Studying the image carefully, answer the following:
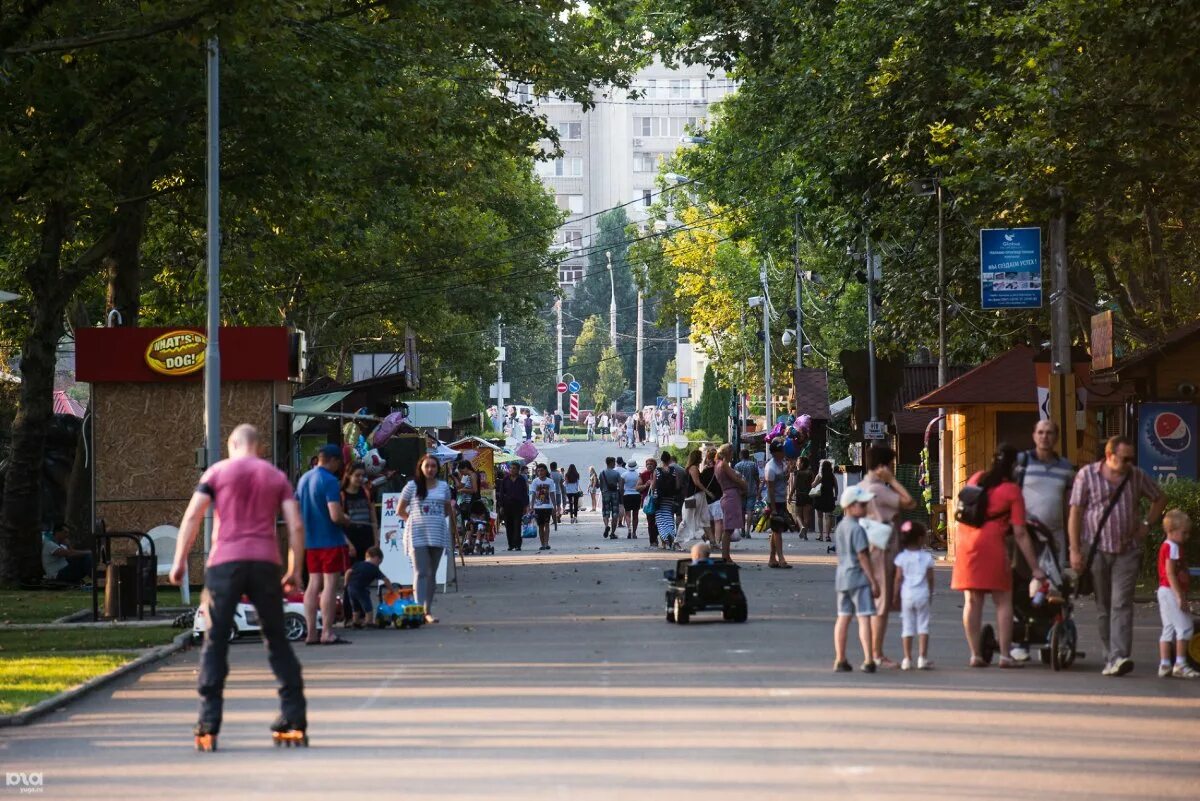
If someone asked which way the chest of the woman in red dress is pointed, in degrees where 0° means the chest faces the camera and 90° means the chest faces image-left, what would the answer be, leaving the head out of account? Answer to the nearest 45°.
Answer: approximately 225°

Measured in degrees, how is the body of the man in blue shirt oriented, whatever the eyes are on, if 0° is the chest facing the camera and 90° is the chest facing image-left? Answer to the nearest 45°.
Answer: approximately 225°

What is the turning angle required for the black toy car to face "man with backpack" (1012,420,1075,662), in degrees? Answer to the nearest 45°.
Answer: approximately 135° to its right

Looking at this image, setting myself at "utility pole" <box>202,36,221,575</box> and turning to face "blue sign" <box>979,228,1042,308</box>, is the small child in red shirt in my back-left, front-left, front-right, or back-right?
front-right

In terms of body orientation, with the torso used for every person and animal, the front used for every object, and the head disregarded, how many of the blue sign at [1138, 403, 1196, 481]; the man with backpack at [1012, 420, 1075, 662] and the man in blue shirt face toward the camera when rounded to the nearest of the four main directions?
2

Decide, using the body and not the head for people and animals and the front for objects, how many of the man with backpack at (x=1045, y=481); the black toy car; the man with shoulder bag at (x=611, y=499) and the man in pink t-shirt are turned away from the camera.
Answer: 3

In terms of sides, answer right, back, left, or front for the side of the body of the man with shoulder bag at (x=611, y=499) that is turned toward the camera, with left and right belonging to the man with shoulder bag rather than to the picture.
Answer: back

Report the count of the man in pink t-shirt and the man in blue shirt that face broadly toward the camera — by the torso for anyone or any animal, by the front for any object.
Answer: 0

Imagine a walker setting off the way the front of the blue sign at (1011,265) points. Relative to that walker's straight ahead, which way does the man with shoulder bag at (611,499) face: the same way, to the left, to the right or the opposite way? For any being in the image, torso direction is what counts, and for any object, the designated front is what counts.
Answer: the opposite way

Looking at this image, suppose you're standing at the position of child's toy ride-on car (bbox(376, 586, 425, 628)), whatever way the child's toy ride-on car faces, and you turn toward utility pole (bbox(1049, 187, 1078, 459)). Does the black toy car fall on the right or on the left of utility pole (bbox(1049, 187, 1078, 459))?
right

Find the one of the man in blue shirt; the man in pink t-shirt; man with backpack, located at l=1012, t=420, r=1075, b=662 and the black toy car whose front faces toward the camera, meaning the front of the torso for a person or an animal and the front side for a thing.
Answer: the man with backpack

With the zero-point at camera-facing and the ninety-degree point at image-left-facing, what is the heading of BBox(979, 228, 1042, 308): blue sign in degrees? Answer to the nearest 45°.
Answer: approximately 0°

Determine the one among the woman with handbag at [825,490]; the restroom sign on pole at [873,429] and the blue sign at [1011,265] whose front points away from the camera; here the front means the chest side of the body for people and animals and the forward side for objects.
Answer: the woman with handbag

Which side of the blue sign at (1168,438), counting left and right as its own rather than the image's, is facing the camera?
front

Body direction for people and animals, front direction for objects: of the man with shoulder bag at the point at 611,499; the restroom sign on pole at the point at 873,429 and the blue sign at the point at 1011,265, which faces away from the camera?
the man with shoulder bag

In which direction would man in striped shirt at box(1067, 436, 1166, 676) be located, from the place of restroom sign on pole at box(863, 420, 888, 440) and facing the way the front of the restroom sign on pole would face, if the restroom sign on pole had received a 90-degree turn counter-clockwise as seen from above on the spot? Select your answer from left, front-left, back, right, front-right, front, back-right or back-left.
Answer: right
